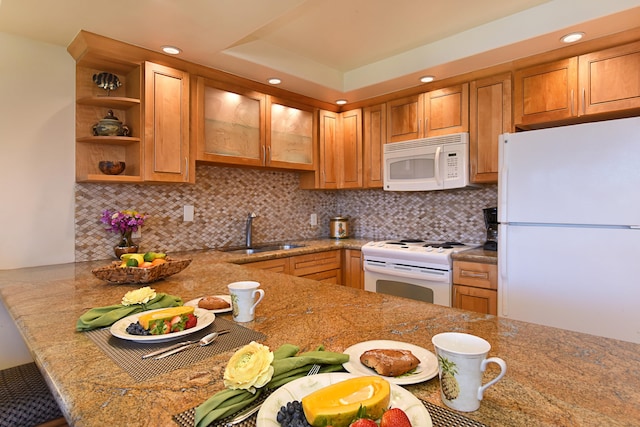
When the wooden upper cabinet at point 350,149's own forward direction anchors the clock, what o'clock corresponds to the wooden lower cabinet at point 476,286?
The wooden lower cabinet is roughly at 9 o'clock from the wooden upper cabinet.

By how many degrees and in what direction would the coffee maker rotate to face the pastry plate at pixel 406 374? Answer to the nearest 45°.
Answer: approximately 45° to its left
